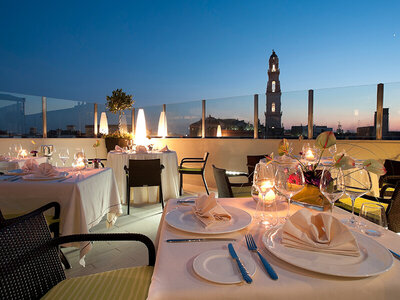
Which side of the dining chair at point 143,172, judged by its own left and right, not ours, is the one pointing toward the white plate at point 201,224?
back

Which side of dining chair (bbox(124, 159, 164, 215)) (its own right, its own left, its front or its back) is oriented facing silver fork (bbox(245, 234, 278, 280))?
back

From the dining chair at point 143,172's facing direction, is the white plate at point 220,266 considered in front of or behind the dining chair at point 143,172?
behind

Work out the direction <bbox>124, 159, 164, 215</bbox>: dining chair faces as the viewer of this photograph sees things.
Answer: facing away from the viewer

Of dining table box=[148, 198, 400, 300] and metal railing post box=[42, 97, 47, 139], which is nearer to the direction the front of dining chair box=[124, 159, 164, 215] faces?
the metal railing post

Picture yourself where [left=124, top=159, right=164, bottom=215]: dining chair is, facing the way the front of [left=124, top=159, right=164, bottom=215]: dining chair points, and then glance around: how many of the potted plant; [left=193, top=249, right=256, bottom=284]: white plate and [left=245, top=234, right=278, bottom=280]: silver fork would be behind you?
2

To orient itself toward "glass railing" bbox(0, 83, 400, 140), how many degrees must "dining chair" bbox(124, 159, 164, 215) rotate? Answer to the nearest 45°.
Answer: approximately 45° to its right

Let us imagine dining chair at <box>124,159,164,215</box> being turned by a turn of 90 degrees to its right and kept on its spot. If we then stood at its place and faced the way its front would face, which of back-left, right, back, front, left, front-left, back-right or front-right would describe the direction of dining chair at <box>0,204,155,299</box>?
right

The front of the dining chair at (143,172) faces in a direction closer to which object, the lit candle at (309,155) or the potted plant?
the potted plant

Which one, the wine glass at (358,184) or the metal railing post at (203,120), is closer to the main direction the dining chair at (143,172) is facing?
the metal railing post

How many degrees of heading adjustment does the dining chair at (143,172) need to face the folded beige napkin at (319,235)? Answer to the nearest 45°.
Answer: approximately 180°

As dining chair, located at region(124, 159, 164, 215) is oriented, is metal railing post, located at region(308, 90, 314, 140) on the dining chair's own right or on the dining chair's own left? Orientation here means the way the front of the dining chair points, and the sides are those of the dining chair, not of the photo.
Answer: on the dining chair's own right

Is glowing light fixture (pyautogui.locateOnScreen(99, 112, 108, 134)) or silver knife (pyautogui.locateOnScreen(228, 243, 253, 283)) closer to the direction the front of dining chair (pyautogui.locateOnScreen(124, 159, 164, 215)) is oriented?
the glowing light fixture

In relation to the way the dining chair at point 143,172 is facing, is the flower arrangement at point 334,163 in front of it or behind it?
behind
